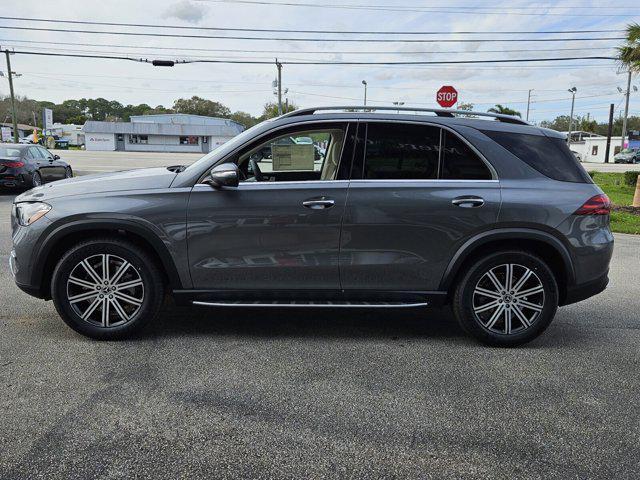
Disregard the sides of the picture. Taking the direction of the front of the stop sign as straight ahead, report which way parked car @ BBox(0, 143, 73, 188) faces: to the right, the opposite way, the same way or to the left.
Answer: the opposite way

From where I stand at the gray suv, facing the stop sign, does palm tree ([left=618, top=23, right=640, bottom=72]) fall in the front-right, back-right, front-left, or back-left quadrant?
front-right

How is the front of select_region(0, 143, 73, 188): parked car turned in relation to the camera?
facing away from the viewer and to the right of the viewer

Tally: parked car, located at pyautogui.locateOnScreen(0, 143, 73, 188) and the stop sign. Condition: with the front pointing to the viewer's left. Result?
0

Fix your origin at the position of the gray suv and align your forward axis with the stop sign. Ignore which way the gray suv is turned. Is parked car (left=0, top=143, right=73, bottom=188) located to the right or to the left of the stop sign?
left

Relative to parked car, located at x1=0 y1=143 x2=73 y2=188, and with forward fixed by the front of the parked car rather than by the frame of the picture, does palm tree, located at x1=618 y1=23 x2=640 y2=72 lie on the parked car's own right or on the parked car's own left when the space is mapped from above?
on the parked car's own right

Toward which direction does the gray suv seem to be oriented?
to the viewer's left

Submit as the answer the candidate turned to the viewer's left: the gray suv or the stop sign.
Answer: the gray suv

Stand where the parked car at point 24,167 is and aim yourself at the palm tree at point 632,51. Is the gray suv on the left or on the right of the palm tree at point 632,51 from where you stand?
right

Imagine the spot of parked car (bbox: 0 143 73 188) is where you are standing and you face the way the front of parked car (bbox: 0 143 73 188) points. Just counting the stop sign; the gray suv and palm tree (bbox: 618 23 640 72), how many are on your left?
0

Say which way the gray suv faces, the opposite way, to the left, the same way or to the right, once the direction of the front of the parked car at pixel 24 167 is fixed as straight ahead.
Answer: to the left

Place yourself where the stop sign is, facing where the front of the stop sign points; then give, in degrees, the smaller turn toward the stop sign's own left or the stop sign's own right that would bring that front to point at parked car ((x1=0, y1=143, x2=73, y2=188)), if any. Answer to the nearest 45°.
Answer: approximately 90° to the stop sign's own right

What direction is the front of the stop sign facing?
toward the camera

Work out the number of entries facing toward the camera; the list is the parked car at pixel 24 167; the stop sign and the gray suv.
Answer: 1

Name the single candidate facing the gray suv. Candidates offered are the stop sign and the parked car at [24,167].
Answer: the stop sign

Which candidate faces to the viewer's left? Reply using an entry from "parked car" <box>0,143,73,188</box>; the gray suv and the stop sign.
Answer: the gray suv

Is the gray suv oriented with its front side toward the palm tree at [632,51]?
no

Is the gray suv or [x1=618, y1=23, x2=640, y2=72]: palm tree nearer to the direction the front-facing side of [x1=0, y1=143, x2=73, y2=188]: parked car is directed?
the palm tree
